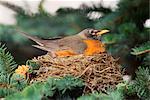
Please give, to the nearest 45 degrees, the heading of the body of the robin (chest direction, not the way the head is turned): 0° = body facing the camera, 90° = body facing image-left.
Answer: approximately 270°

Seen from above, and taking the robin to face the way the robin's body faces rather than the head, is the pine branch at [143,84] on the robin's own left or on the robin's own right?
on the robin's own right

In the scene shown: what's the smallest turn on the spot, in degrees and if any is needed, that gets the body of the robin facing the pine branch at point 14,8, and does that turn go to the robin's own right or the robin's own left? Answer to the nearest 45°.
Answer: approximately 135° to the robin's own left
